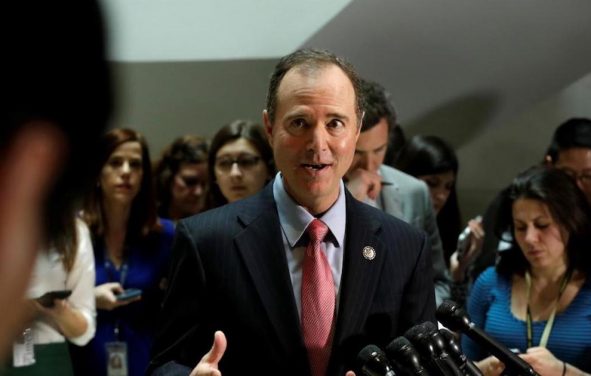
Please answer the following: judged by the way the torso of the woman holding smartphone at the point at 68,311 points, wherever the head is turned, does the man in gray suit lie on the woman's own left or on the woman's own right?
on the woman's own left

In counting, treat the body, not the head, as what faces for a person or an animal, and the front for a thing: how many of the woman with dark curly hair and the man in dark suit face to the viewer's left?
0

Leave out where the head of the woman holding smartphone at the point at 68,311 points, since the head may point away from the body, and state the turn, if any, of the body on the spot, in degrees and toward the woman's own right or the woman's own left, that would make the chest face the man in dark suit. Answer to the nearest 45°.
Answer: approximately 45° to the woman's own left

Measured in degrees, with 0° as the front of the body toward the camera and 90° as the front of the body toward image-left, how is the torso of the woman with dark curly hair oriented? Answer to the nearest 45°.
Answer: approximately 315°

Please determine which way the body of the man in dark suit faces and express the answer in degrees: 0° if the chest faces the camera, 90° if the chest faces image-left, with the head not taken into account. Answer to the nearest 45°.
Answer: approximately 0°

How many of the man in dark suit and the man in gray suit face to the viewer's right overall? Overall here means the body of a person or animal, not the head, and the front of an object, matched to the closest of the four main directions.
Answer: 0

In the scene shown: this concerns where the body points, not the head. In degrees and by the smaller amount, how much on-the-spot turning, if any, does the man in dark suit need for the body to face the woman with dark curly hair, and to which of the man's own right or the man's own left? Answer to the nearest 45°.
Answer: approximately 180°

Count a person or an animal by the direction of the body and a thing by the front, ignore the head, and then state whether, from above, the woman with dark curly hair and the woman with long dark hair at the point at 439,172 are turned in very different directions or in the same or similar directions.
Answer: same or similar directions

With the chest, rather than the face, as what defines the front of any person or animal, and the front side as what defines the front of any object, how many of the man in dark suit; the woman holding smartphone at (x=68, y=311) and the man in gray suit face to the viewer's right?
0
